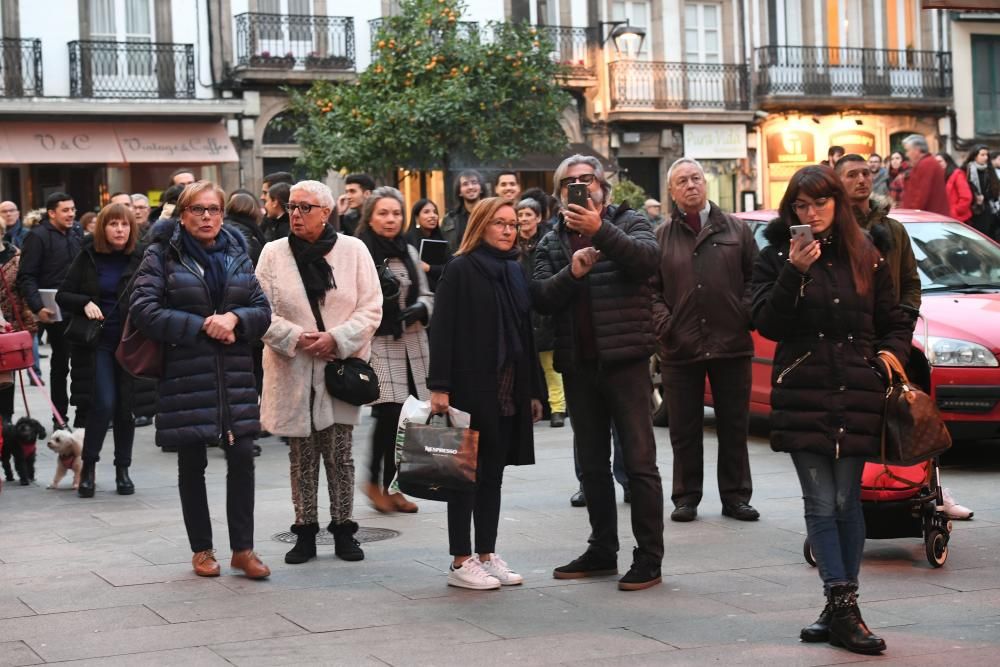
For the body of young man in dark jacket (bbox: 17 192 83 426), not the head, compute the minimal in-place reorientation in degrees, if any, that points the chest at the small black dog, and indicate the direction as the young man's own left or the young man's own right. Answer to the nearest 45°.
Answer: approximately 45° to the young man's own right

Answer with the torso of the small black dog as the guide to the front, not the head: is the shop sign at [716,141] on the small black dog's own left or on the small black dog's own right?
on the small black dog's own left

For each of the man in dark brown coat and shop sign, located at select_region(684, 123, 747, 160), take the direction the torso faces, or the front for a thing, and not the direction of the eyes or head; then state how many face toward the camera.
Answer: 2

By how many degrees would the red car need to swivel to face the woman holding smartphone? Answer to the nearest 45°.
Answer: approximately 45° to its right

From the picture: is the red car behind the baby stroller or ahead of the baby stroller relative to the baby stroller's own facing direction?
behind

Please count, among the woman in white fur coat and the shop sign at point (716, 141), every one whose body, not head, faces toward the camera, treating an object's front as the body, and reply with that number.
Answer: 2

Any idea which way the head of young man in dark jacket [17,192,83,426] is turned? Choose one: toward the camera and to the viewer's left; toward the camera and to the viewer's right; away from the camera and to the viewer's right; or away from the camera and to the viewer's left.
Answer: toward the camera and to the viewer's right

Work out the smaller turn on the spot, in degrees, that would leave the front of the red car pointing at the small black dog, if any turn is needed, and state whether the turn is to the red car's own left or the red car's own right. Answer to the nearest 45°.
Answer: approximately 135° to the red car's own right

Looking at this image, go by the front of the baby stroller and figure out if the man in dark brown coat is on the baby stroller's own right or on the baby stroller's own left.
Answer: on the baby stroller's own right

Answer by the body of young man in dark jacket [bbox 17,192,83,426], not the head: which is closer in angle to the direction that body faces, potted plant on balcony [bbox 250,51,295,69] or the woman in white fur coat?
the woman in white fur coat

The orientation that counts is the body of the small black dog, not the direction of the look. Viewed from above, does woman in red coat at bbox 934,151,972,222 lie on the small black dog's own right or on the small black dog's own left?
on the small black dog's own left

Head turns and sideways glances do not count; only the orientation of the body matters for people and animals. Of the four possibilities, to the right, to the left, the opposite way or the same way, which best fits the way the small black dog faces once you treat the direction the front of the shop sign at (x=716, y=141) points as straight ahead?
to the left

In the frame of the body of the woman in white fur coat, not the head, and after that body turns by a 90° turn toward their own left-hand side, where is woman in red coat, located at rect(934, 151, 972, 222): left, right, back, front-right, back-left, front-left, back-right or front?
front-left
